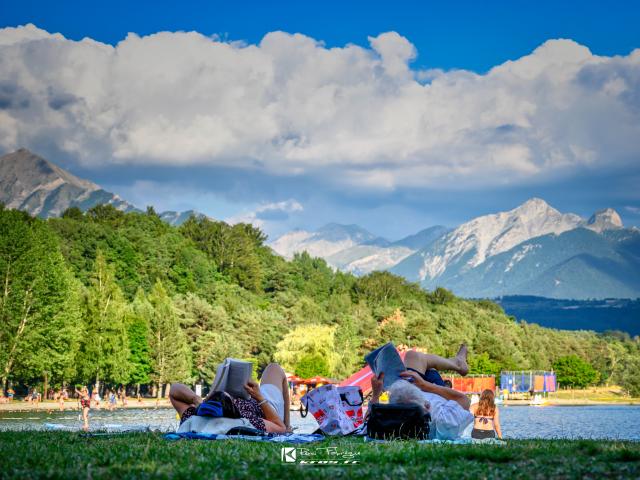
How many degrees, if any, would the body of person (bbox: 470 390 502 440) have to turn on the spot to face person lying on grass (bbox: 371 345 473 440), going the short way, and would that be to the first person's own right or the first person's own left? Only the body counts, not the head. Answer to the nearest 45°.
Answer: approximately 180°

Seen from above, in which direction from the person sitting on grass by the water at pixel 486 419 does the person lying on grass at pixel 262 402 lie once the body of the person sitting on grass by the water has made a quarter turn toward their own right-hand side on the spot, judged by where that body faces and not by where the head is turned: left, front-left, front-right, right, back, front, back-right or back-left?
back-right

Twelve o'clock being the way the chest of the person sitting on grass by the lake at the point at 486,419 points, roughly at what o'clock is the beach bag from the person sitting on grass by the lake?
The beach bag is roughly at 8 o'clock from the person sitting on grass by the lake.

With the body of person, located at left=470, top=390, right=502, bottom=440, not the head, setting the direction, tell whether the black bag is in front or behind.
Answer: behind

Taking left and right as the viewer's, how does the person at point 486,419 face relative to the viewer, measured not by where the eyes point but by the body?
facing away from the viewer

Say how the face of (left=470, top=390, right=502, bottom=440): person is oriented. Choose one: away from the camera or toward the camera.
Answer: away from the camera
